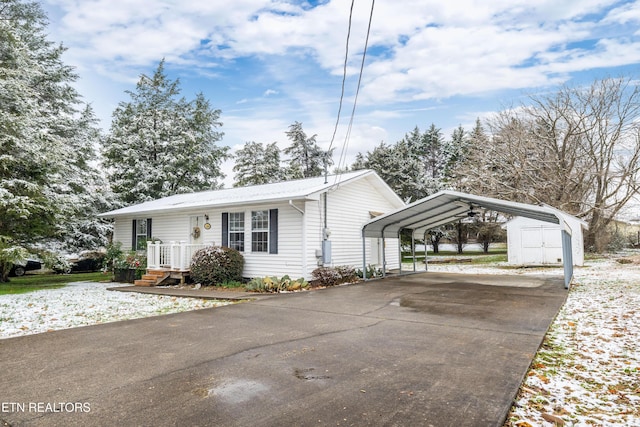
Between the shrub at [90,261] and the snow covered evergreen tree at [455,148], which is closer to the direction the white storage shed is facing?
the shrub

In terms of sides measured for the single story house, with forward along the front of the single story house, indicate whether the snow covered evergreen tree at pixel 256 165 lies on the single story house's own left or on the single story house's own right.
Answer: on the single story house's own right

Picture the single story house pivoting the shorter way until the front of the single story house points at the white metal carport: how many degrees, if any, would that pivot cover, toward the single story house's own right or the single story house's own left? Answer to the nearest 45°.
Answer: approximately 135° to the single story house's own left

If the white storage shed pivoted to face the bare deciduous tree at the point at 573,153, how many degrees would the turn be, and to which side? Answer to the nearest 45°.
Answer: approximately 180°

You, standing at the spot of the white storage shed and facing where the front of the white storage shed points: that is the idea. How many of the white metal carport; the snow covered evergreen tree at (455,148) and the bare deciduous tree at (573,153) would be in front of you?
1

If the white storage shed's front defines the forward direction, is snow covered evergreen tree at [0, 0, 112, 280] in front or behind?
in front

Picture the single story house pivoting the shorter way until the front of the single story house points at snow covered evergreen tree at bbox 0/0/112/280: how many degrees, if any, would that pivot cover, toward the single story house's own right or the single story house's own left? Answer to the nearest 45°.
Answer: approximately 45° to the single story house's own right

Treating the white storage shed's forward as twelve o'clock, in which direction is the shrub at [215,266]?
The shrub is roughly at 1 o'clock from the white storage shed.

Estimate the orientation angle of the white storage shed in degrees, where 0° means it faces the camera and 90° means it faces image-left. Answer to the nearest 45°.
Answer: approximately 0°

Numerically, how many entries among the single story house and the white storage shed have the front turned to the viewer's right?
0

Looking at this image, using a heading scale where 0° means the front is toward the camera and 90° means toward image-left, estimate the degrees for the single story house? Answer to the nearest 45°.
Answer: approximately 45°
